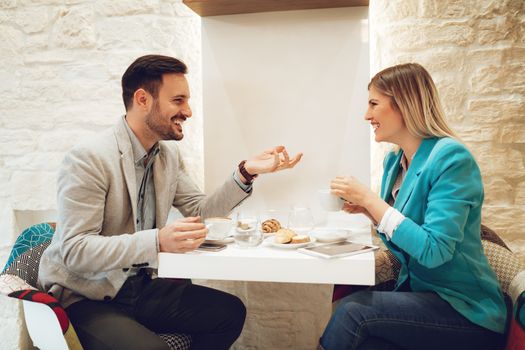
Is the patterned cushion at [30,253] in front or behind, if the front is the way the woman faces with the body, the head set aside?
in front

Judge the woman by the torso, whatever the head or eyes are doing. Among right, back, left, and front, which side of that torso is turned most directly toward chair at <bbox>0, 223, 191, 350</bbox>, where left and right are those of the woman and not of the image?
front

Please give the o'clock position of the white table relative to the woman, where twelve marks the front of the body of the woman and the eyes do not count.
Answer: The white table is roughly at 11 o'clock from the woman.

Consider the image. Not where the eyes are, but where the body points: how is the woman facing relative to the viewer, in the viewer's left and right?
facing to the left of the viewer

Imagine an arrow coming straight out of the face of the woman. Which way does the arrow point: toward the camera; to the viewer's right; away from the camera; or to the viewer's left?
to the viewer's left

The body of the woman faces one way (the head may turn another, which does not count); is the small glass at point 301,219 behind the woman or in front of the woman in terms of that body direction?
in front

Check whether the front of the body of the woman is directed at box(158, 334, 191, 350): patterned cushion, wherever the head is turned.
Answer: yes

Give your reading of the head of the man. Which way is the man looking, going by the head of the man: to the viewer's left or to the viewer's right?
to the viewer's right

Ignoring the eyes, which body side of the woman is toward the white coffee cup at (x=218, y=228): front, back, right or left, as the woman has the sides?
front
